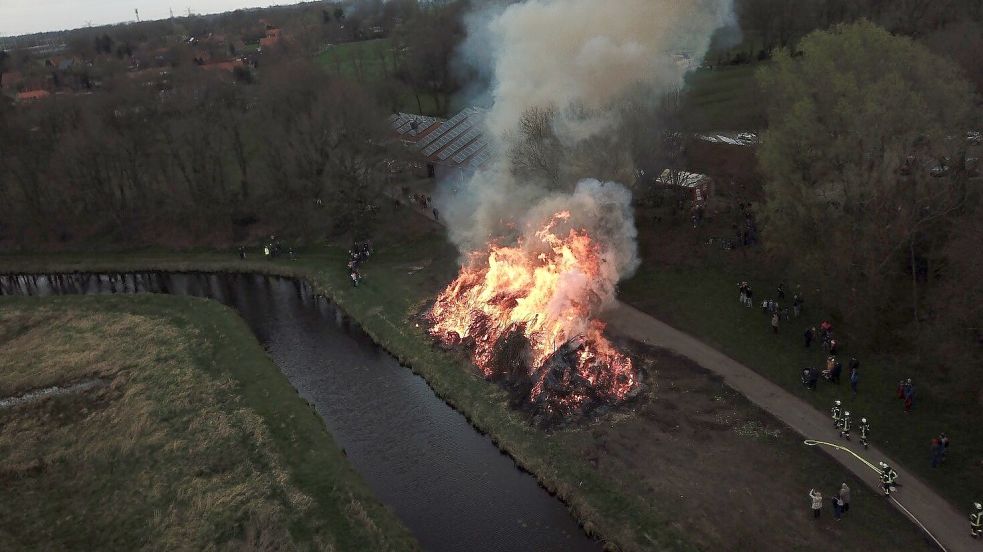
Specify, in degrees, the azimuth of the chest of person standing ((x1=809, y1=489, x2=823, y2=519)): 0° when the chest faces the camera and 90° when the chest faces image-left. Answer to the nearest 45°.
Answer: approximately 135°

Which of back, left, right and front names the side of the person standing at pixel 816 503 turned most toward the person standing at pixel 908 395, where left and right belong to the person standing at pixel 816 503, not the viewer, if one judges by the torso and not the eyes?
right

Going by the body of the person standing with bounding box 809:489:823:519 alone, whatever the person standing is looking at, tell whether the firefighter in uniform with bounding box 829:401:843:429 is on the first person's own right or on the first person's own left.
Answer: on the first person's own right

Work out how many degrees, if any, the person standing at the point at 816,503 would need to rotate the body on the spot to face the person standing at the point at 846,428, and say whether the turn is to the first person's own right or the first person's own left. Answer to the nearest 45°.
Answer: approximately 45° to the first person's own right

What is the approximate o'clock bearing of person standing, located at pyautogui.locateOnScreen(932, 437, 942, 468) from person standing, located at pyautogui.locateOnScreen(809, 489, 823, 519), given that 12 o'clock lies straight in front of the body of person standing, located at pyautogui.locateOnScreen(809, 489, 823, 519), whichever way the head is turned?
person standing, located at pyautogui.locateOnScreen(932, 437, 942, 468) is roughly at 3 o'clock from person standing, located at pyautogui.locateOnScreen(809, 489, 823, 519).

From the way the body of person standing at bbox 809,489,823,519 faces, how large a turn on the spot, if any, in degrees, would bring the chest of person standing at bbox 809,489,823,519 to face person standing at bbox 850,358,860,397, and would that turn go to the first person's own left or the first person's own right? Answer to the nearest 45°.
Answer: approximately 45° to the first person's own right

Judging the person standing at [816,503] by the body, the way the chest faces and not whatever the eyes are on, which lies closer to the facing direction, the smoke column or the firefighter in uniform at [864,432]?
the smoke column

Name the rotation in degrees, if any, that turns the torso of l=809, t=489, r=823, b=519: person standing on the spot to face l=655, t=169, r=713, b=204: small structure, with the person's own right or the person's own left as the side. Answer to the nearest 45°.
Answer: approximately 45° to the person's own right

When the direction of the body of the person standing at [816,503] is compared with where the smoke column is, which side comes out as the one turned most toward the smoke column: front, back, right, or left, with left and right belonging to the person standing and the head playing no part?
front

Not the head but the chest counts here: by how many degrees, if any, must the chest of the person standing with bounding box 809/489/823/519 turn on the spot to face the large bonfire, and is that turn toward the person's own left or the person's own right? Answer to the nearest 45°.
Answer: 0° — they already face it
